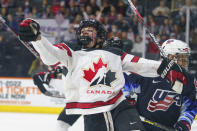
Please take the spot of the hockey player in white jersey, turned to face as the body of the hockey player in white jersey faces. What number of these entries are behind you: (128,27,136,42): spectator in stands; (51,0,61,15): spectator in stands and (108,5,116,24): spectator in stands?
3

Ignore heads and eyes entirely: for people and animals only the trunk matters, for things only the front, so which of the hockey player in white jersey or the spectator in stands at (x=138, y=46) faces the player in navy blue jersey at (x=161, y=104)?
the spectator in stands

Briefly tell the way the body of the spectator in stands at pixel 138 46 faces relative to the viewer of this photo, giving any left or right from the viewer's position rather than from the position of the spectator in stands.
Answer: facing the viewer

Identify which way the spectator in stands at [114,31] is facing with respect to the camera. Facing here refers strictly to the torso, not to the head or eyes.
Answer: toward the camera

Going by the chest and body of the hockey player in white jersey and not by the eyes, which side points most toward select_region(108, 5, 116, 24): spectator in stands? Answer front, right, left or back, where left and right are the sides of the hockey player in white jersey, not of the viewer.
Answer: back

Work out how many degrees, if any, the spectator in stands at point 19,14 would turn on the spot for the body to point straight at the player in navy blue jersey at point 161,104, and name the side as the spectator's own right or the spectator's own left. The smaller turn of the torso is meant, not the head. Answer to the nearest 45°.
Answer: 0° — they already face them

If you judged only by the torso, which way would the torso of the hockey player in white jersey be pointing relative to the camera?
toward the camera

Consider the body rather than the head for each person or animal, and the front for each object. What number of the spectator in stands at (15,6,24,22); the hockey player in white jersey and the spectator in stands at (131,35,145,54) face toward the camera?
3

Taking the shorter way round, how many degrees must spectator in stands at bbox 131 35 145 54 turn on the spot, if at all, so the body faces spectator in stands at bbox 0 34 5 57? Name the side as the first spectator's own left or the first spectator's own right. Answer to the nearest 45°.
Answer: approximately 90° to the first spectator's own right

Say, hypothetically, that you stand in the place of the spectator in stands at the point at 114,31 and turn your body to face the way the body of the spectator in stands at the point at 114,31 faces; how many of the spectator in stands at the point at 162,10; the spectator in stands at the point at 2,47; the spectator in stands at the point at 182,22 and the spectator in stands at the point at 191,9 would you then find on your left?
3

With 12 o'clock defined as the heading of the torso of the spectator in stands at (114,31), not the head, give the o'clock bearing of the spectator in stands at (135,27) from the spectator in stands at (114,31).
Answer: the spectator in stands at (135,27) is roughly at 9 o'clock from the spectator in stands at (114,31).

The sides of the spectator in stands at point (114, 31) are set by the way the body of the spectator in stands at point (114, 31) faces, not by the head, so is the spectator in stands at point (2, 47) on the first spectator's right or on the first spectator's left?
on the first spectator's right
